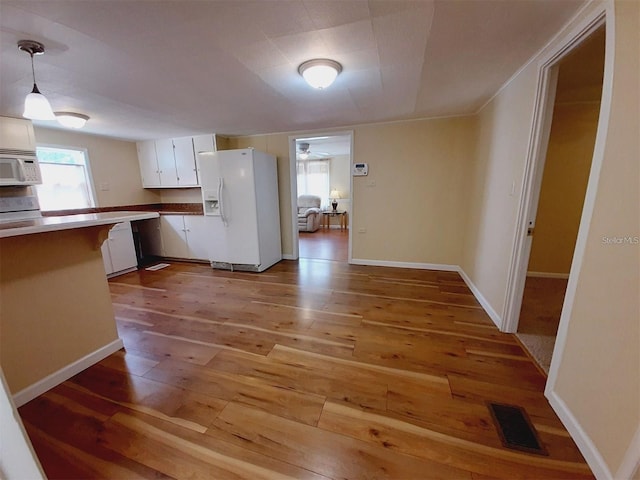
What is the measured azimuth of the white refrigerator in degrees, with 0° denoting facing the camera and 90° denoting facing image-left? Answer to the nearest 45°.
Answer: approximately 45°

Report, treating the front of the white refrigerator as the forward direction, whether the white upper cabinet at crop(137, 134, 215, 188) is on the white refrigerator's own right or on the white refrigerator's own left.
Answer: on the white refrigerator's own right

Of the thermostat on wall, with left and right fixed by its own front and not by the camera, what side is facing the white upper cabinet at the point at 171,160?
right

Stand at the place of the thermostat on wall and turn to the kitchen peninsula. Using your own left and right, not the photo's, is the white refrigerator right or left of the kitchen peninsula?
right

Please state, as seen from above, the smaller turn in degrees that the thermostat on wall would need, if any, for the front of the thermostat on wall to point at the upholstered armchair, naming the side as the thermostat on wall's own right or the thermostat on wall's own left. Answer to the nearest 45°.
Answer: approximately 135° to the thermostat on wall's own right

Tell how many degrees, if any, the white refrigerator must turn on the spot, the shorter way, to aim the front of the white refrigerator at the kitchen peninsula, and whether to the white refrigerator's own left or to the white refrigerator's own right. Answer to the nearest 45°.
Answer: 0° — it already faces it

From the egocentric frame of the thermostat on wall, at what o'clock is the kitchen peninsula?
The kitchen peninsula is roughly at 1 o'clock from the thermostat on wall.

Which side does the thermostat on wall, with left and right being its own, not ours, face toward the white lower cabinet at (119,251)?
right

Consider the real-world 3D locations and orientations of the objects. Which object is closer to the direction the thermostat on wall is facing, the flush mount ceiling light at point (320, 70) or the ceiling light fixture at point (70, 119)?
the flush mount ceiling light

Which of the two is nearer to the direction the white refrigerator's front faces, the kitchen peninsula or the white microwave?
the kitchen peninsula

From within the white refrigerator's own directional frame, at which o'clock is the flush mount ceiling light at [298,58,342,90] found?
The flush mount ceiling light is roughly at 10 o'clock from the white refrigerator.

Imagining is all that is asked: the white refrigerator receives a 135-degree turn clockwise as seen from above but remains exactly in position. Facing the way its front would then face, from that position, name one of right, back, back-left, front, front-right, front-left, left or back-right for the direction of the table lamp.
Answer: front-right

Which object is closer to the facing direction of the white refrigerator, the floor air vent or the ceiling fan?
the floor air vent
